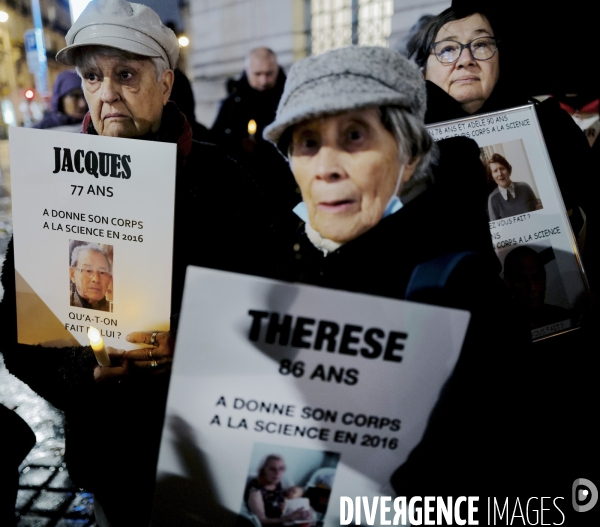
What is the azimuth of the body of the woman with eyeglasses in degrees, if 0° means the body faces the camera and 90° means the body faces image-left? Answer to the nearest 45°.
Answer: approximately 0°

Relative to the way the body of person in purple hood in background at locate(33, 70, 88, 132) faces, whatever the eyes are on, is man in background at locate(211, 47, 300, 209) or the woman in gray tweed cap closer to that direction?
the woman in gray tweed cap

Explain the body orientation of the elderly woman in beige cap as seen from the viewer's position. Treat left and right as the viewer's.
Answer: facing the viewer and to the left of the viewer

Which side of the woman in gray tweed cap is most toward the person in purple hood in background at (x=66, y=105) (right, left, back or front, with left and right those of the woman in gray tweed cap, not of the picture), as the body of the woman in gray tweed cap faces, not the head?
right

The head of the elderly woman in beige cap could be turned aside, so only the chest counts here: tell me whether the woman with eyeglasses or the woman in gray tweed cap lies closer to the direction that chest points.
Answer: the woman in gray tweed cap

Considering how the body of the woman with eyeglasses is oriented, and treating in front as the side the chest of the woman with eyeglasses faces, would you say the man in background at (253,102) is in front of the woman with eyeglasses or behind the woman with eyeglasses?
behind

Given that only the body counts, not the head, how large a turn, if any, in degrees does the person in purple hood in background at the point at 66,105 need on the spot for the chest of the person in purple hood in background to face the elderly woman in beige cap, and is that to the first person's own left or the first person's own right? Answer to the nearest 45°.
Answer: approximately 45° to the first person's own right

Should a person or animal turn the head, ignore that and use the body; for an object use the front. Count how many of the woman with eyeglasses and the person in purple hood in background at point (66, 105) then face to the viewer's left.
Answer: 0

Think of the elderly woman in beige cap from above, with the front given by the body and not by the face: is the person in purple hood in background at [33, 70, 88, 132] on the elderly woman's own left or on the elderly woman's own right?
on the elderly woman's own right

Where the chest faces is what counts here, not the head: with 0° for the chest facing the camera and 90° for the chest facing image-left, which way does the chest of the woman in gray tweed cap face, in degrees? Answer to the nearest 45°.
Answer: approximately 45°
